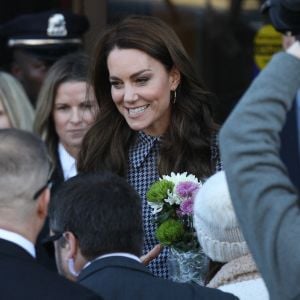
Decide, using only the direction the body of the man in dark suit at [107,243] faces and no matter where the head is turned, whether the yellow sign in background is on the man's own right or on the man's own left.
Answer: on the man's own right

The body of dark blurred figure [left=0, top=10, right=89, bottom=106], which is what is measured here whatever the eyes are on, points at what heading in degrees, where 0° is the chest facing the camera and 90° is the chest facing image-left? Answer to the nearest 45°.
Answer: approximately 315°

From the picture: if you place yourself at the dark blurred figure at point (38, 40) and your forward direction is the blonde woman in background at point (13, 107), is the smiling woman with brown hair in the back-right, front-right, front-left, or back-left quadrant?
front-left

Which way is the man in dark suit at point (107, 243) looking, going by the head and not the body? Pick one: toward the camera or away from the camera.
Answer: away from the camera

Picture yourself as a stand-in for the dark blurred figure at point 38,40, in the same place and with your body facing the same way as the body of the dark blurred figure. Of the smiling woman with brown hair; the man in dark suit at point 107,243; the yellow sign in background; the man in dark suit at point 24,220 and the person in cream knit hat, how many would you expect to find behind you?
0

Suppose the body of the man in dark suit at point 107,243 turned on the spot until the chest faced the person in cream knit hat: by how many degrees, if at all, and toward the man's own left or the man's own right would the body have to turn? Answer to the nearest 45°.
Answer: approximately 135° to the man's own right

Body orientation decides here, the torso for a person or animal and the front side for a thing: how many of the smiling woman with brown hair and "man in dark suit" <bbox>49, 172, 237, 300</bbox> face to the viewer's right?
0

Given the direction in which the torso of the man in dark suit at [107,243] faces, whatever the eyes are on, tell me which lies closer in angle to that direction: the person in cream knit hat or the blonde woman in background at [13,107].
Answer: the blonde woman in background

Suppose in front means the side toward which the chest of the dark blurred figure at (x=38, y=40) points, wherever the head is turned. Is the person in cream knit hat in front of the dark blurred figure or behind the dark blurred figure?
in front

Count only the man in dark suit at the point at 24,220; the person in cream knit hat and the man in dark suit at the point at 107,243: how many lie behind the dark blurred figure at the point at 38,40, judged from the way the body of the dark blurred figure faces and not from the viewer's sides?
0

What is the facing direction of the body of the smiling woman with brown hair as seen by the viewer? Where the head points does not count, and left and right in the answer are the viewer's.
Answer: facing the viewer and to the left of the viewer
